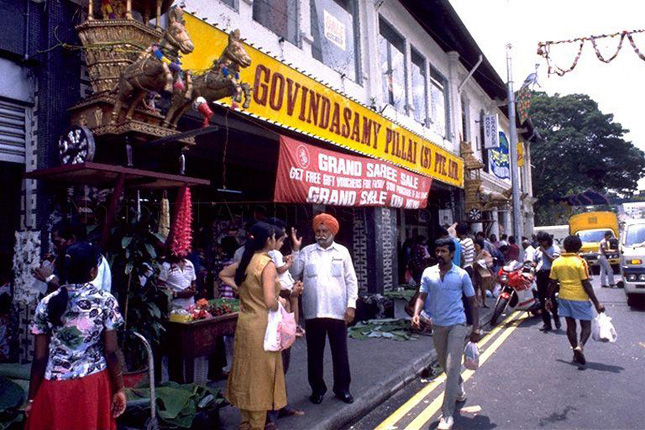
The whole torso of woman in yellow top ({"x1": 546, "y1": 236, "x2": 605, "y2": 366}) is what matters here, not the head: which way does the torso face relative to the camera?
away from the camera

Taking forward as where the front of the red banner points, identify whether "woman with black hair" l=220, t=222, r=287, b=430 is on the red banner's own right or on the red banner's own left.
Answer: on the red banner's own right

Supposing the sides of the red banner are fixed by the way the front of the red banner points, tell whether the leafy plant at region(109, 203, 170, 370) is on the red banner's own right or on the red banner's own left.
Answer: on the red banner's own right

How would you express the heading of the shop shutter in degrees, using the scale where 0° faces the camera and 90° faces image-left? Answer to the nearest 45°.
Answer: approximately 315°

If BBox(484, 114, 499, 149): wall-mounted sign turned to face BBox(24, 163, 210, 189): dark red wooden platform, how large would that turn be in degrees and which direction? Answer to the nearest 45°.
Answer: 0° — it already faces it

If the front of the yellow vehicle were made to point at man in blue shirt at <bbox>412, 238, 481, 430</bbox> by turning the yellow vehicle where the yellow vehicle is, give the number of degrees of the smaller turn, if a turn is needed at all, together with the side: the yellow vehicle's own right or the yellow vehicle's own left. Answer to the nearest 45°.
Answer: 0° — it already faces them

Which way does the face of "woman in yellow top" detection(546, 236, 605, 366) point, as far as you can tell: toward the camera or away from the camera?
away from the camera

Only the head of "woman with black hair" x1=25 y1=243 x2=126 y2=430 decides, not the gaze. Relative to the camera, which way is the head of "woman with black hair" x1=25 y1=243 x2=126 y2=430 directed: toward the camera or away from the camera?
away from the camera

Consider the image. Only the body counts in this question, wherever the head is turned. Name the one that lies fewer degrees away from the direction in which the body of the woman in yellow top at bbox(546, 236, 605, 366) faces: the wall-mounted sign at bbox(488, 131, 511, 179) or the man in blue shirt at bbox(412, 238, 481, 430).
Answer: the wall-mounted sign
